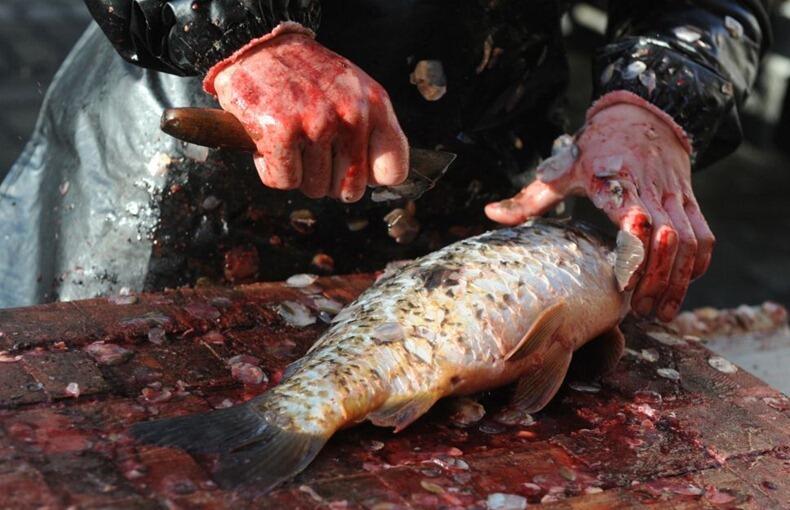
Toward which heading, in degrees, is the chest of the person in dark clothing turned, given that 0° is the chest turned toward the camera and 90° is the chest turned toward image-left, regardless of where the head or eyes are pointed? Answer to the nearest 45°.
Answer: approximately 0°
